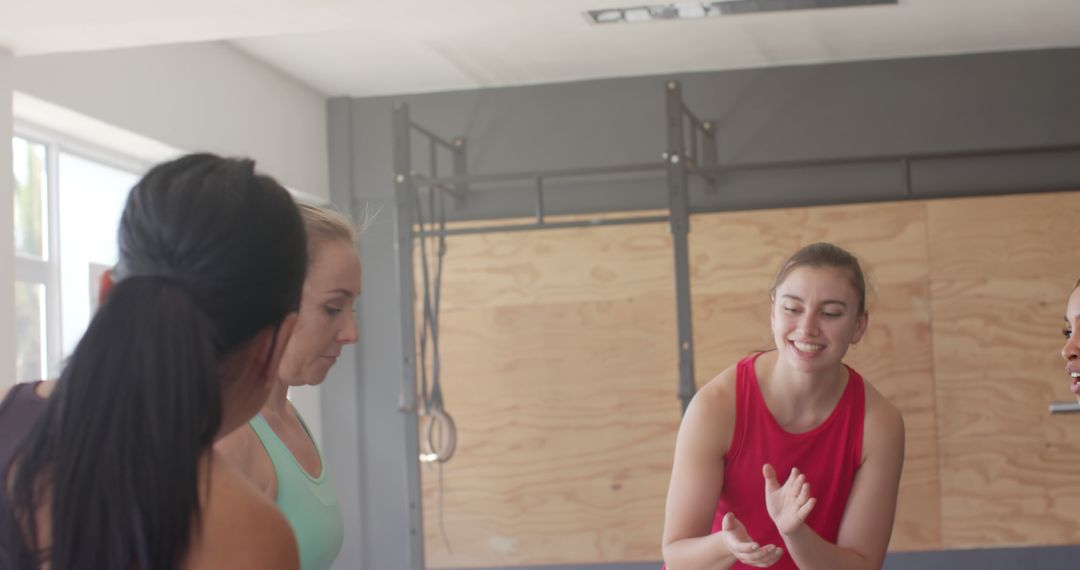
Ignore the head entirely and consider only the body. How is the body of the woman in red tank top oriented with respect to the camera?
toward the camera

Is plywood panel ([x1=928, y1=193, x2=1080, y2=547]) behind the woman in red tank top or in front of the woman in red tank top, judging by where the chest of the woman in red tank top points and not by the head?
behind

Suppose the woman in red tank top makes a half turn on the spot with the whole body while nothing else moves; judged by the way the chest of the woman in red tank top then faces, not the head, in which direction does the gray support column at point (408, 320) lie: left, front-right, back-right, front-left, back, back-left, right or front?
front-left

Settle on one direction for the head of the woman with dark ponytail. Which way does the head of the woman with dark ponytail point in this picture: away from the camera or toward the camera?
away from the camera

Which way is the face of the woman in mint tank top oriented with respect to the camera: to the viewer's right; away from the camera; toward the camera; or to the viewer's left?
to the viewer's right

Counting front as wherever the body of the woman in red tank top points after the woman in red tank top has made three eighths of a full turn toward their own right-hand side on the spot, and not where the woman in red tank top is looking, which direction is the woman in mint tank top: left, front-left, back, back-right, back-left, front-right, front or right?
left

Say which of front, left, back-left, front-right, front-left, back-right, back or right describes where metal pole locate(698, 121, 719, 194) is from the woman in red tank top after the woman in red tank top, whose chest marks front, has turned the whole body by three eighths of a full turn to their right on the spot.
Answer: front-right

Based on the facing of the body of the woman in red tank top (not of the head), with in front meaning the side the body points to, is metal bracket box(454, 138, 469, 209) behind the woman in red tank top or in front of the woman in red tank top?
behind

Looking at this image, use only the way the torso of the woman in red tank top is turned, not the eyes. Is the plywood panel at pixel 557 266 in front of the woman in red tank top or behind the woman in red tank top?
behind

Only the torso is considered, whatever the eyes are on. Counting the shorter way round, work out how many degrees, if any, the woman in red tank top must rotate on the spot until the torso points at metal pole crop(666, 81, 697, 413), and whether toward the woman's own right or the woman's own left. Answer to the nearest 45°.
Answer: approximately 180°
